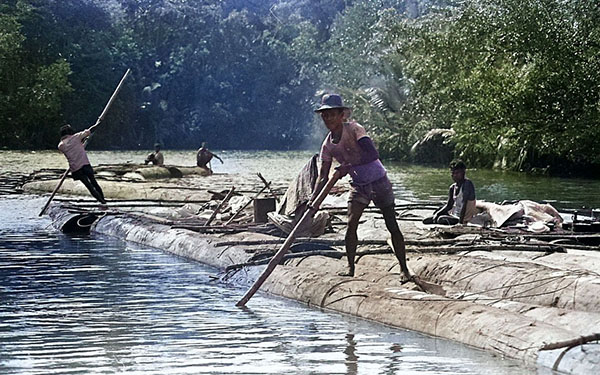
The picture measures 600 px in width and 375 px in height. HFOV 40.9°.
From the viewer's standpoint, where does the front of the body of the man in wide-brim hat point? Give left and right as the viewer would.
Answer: facing the viewer and to the left of the viewer

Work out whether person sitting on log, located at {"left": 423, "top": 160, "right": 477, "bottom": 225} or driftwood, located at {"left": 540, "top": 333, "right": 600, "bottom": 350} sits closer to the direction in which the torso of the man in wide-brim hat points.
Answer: the driftwood

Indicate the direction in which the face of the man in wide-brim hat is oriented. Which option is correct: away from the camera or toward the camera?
toward the camera

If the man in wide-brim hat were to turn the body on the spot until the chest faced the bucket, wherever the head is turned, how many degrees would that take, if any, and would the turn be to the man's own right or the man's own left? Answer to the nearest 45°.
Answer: approximately 135° to the man's own right

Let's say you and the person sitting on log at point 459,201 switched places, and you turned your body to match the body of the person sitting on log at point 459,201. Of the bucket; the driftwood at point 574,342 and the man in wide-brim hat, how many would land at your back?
0

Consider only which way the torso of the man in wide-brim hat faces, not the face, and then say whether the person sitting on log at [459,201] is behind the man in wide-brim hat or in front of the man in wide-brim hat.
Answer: behind

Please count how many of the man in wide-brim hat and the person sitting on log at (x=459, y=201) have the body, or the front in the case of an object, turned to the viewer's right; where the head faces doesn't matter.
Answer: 0

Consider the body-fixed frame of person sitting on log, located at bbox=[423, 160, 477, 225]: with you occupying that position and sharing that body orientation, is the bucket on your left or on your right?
on your right
